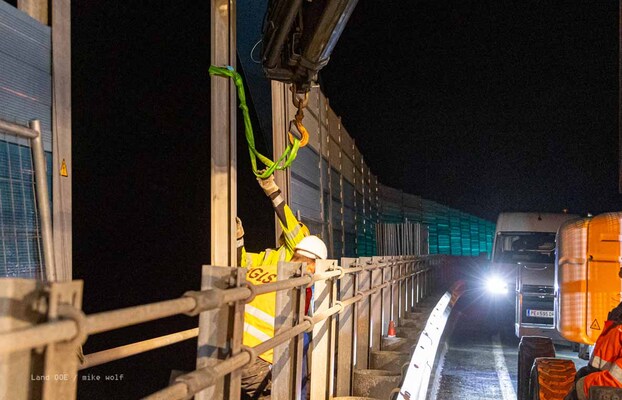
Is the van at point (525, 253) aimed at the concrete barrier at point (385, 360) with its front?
yes

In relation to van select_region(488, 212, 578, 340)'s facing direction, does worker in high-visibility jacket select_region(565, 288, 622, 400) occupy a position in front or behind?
in front

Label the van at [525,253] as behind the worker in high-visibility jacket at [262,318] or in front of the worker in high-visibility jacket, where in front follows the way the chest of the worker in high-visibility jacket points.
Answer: in front

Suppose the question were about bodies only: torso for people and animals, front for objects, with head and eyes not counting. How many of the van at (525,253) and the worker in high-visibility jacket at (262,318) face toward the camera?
1

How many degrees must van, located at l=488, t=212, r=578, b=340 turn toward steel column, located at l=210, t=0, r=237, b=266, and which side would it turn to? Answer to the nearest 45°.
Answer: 0° — it already faces it

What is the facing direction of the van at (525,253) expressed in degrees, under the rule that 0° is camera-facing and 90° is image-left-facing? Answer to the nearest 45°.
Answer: approximately 0°

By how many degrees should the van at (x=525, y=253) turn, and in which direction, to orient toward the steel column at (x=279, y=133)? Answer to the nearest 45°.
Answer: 0° — it already faces it
